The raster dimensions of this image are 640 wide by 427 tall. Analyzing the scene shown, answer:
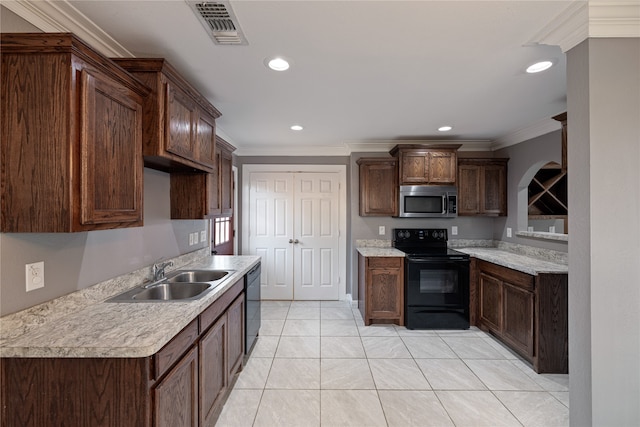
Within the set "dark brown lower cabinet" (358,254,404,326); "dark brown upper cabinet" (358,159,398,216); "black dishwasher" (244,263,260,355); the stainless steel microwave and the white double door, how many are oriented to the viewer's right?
1

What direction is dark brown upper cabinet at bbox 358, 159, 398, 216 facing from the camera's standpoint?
toward the camera

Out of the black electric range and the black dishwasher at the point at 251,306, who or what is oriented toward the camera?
the black electric range

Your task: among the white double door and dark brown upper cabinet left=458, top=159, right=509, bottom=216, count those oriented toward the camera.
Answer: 2

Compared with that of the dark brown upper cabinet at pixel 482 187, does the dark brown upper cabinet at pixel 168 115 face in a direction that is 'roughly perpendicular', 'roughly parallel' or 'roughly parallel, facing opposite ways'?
roughly perpendicular

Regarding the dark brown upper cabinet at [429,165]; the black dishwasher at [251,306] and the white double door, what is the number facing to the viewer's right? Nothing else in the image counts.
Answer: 1

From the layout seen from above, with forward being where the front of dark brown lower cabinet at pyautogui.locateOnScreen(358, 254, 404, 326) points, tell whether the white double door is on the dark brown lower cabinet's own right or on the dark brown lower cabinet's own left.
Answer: on the dark brown lower cabinet's own right

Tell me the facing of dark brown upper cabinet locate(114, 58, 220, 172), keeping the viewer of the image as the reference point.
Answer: facing the viewer and to the right of the viewer

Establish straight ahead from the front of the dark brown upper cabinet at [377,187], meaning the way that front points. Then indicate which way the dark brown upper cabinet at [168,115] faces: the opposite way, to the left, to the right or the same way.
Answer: to the left

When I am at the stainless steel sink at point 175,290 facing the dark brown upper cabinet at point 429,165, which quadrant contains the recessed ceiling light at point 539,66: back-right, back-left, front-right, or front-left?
front-right

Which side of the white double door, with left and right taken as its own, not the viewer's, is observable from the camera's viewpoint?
front

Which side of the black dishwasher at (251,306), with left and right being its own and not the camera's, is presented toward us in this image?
right

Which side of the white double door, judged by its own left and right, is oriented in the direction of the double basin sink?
front

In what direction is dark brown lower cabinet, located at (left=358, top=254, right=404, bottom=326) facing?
toward the camera

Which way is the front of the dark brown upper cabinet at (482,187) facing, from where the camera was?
facing the viewer
